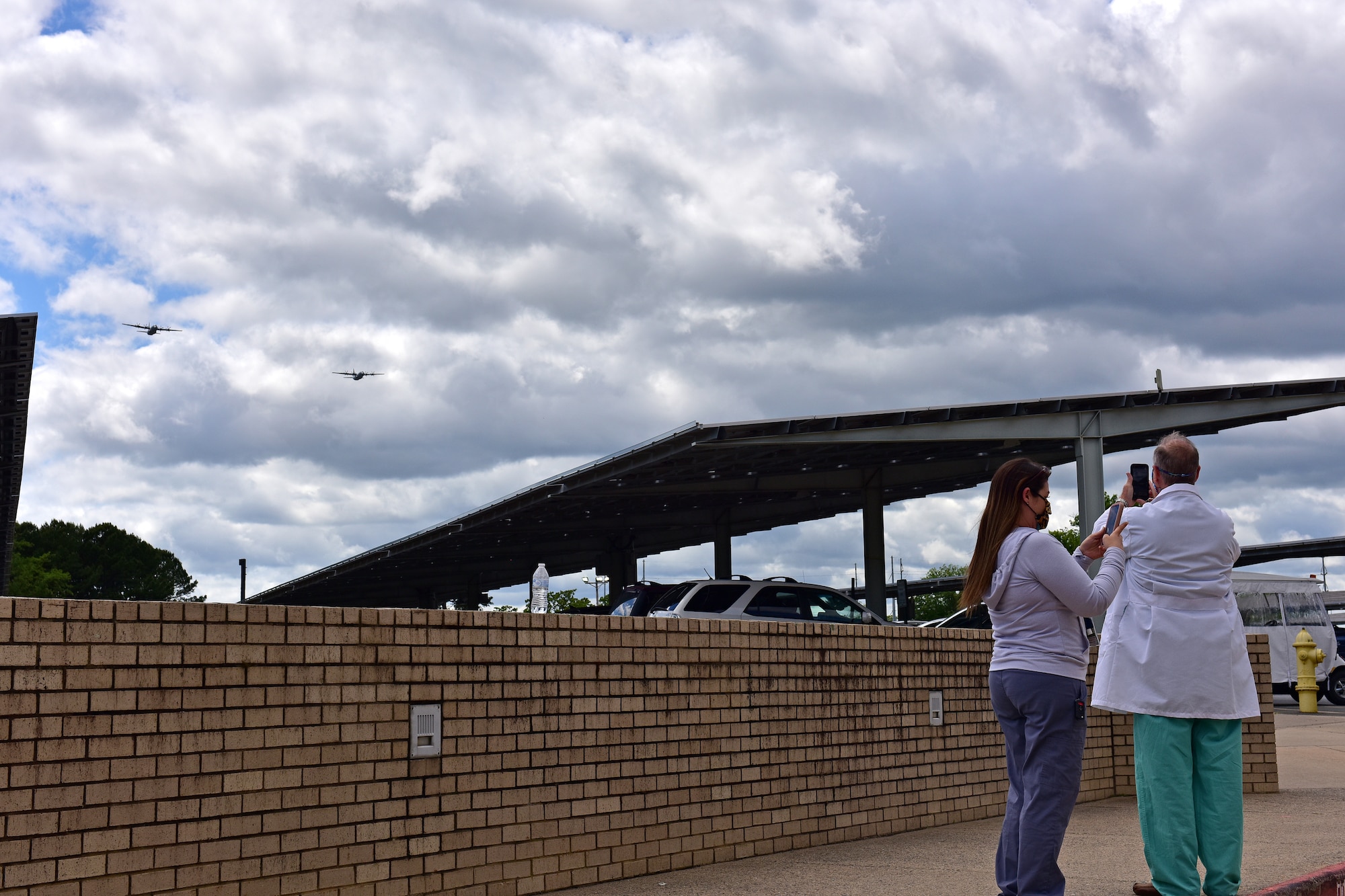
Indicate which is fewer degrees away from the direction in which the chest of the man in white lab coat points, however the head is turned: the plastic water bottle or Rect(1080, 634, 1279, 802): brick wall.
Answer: the brick wall

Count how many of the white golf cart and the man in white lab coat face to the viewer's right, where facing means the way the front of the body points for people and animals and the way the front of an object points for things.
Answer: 1

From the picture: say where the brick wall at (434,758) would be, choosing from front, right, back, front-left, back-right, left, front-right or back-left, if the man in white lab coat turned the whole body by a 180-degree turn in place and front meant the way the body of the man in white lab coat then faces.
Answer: right

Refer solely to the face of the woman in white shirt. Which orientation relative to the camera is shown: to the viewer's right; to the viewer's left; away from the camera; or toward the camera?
to the viewer's right

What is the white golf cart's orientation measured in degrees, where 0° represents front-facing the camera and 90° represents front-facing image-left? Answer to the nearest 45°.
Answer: approximately 270°

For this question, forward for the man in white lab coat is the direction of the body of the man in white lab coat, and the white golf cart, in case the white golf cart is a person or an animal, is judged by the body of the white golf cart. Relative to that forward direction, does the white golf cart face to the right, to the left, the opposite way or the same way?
to the right

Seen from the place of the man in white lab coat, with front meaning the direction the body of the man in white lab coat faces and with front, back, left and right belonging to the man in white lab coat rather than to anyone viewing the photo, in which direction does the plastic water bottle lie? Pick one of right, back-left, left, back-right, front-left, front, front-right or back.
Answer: front-left

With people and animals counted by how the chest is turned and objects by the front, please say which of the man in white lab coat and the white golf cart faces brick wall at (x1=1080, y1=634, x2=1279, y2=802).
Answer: the man in white lab coat

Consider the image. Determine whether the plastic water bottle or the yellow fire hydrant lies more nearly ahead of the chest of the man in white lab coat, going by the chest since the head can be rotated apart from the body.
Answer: the yellow fire hydrant

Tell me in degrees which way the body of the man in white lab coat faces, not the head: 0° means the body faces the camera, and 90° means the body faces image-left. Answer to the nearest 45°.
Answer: approximately 180°
